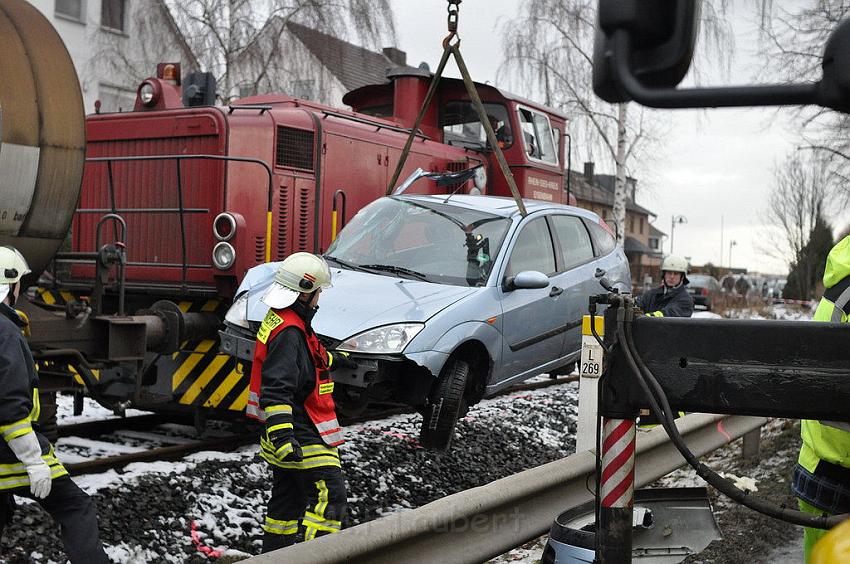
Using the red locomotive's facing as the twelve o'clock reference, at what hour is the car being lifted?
The car being lifted is roughly at 9 o'clock from the red locomotive.

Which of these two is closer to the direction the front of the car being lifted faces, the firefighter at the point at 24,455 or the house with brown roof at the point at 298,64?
the firefighter

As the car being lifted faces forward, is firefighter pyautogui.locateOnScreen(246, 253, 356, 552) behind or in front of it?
in front

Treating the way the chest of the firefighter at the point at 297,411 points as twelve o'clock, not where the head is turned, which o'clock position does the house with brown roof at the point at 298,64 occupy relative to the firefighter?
The house with brown roof is roughly at 9 o'clock from the firefighter.

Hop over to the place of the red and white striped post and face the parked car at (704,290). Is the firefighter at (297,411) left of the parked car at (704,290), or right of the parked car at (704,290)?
left

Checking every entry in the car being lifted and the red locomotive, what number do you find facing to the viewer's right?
0

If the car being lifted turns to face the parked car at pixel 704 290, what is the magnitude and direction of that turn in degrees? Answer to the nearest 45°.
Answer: approximately 135° to its right

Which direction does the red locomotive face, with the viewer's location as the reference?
facing the viewer and to the left of the viewer

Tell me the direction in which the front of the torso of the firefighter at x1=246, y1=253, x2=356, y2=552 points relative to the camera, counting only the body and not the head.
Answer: to the viewer's right

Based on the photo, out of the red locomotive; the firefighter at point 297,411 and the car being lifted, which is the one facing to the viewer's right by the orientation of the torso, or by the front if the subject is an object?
the firefighter

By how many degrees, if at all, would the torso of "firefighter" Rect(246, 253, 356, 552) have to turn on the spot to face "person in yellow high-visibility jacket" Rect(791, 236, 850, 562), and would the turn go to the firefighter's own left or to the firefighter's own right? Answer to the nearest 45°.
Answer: approximately 45° to the firefighter's own right

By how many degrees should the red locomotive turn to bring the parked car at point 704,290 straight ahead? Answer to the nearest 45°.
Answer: approximately 180°

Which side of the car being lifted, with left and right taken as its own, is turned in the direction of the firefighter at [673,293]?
back

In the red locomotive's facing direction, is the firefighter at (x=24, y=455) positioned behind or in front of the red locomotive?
in front
